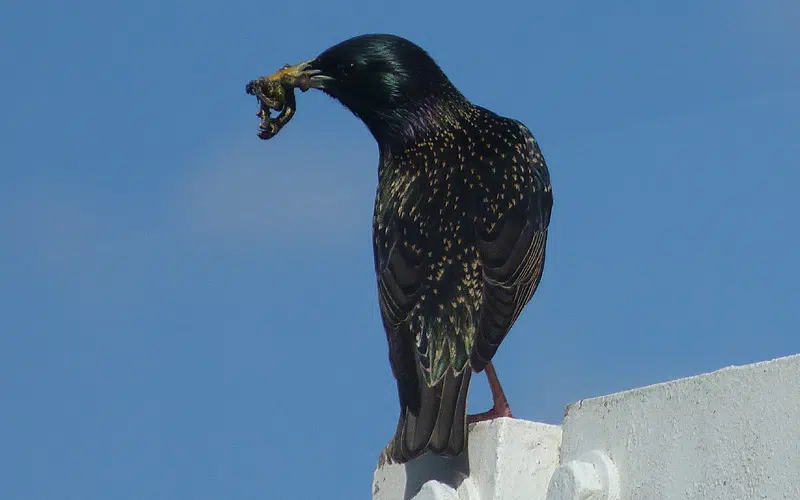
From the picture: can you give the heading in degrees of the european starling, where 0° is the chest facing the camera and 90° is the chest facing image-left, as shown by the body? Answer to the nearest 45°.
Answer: approximately 180°
